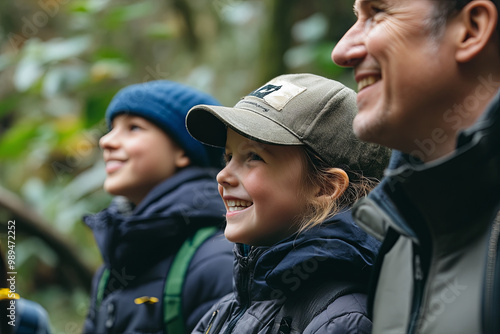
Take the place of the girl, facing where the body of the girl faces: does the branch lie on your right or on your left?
on your right

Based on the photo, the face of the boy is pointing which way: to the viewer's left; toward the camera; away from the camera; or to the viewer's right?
to the viewer's left

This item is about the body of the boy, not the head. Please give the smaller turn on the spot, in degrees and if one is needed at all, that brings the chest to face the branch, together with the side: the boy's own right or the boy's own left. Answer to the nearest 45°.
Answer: approximately 90° to the boy's own right

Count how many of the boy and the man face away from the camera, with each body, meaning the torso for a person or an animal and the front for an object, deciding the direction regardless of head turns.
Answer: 0

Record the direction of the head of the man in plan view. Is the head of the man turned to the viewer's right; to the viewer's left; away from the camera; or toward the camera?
to the viewer's left

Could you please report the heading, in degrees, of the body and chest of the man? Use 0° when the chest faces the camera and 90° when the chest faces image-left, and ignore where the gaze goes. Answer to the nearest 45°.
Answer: approximately 90°

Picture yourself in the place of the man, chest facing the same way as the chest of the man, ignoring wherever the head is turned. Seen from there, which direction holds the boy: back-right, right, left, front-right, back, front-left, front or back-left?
front-right

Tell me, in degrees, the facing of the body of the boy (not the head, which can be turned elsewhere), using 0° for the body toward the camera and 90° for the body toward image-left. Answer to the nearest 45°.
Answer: approximately 45°
